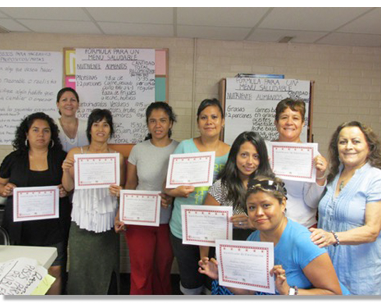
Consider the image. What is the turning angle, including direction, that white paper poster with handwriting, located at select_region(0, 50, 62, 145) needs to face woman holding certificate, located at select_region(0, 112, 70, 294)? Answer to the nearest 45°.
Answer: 0° — it already faces them

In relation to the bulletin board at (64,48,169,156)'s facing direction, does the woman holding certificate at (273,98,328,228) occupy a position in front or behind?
in front

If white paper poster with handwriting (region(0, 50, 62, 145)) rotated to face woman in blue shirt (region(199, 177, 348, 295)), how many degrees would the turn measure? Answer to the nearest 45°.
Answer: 0° — it already faces them

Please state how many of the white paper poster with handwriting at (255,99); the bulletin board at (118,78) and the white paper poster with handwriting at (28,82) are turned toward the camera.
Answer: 3
